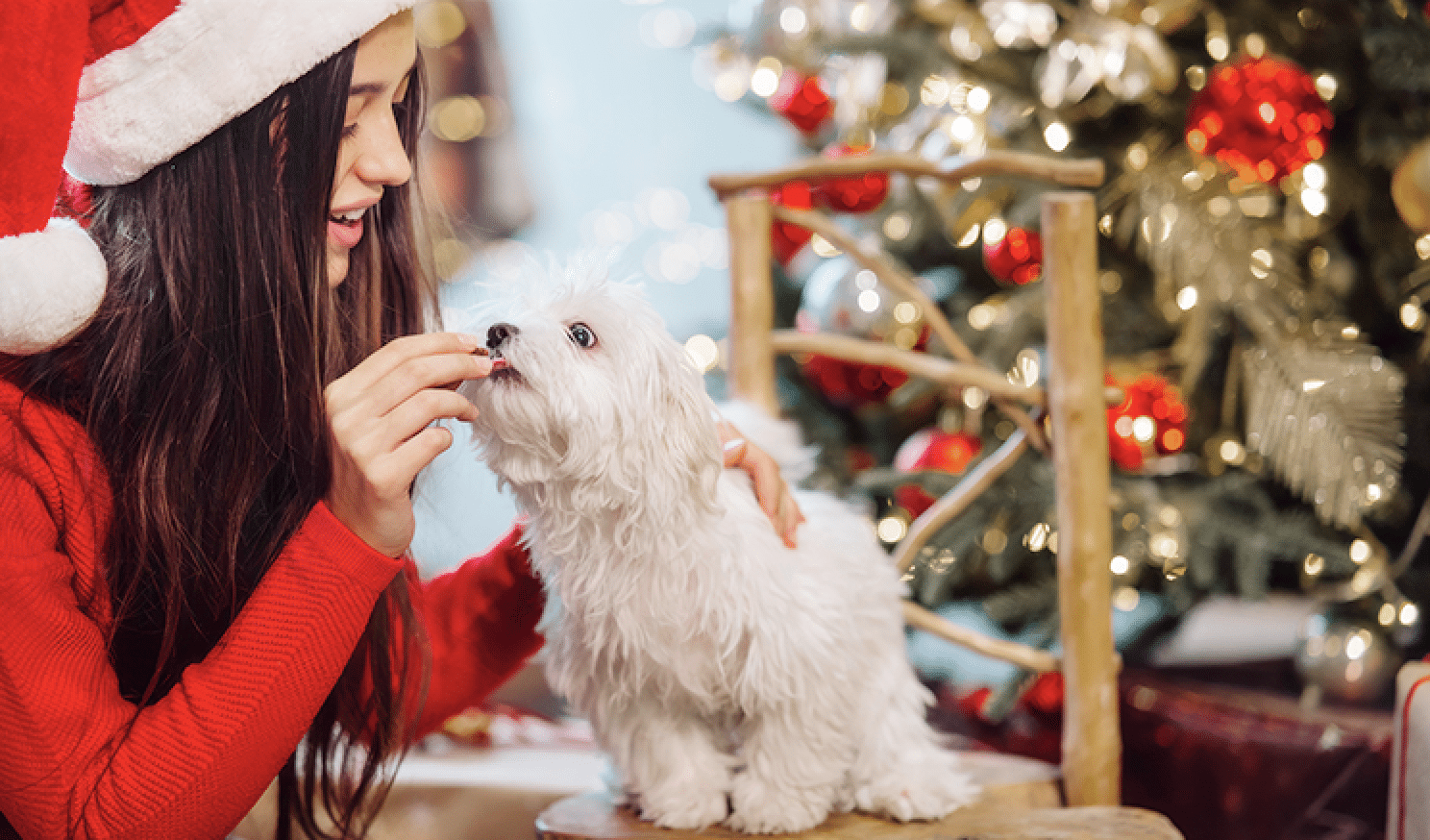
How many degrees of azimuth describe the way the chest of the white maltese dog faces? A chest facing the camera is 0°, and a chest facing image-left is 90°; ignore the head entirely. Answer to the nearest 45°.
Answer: approximately 45°

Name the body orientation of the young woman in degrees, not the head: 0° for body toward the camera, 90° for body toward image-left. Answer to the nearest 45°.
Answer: approximately 270°

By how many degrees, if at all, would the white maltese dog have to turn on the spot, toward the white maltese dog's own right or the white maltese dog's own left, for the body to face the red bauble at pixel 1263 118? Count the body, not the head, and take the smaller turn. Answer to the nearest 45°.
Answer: approximately 180°

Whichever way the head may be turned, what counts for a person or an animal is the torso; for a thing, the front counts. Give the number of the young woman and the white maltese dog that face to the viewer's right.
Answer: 1

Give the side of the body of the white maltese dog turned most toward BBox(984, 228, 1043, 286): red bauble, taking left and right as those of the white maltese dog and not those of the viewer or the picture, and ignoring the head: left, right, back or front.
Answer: back

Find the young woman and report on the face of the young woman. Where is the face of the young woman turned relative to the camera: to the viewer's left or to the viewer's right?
to the viewer's right
